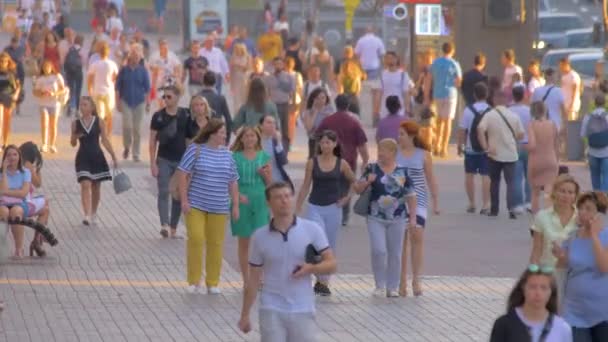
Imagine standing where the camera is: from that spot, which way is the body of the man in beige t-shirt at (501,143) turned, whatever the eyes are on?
away from the camera

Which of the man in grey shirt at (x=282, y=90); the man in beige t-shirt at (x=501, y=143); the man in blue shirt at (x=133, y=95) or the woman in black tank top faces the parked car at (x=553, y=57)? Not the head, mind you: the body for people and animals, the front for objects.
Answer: the man in beige t-shirt

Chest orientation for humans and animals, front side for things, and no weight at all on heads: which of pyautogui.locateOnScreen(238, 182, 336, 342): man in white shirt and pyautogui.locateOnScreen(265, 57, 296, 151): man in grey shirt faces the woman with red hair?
pyautogui.locateOnScreen(265, 57, 296, 151): man in grey shirt

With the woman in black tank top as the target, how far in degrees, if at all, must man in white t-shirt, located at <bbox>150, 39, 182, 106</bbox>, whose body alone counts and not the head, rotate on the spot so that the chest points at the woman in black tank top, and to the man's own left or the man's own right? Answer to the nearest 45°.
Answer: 0° — they already face them

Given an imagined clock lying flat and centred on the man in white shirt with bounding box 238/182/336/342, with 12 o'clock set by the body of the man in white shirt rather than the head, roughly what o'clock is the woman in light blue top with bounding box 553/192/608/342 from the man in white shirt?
The woman in light blue top is roughly at 9 o'clock from the man in white shirt.

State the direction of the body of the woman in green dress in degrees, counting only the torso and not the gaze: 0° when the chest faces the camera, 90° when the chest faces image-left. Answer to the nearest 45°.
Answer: approximately 0°
